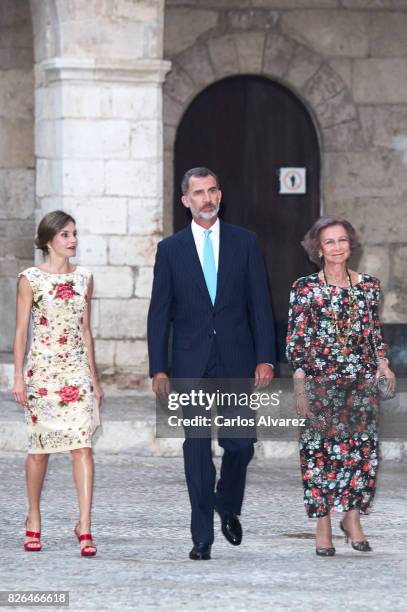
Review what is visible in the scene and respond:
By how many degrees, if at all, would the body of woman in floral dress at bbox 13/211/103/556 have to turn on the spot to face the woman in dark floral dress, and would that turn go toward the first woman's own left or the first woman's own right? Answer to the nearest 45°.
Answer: approximately 90° to the first woman's own left

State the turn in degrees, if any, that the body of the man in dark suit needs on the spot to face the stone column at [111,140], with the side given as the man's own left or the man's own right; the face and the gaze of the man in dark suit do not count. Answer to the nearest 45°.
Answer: approximately 180°

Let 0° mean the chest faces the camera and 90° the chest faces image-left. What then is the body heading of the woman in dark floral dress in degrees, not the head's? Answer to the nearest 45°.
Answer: approximately 0°

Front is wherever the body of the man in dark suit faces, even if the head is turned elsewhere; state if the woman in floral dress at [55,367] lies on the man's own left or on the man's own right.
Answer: on the man's own right

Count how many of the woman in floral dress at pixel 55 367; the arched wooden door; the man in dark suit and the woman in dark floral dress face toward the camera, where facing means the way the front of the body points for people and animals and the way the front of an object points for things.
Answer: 4

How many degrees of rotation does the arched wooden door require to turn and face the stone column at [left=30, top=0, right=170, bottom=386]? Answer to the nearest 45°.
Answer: approximately 45° to its right

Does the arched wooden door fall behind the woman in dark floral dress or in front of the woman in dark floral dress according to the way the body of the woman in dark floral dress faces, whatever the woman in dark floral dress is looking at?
behind

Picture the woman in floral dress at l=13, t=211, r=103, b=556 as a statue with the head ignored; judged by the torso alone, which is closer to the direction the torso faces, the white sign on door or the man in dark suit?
the man in dark suit

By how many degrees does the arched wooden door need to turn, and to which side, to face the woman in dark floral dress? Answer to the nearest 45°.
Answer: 0° — it already faces them

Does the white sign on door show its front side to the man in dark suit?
yes

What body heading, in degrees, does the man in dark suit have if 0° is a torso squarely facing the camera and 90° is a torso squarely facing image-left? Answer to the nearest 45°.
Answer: approximately 0°
